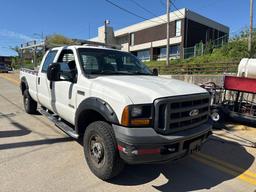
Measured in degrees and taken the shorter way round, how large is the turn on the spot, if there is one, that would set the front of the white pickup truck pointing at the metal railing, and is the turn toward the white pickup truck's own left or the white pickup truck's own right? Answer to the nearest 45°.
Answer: approximately 90° to the white pickup truck's own left

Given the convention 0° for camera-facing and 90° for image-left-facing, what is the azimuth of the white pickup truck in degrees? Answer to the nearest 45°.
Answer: approximately 315°

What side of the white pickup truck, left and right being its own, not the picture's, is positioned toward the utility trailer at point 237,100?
left
